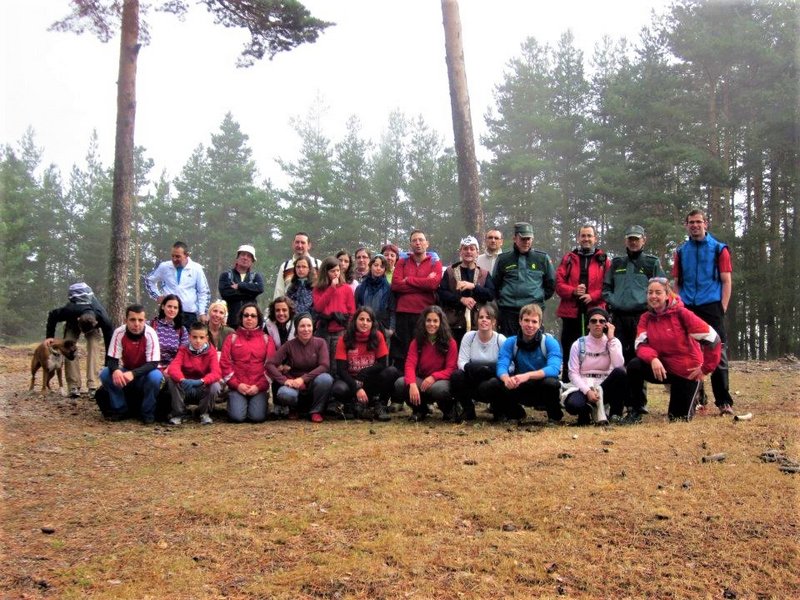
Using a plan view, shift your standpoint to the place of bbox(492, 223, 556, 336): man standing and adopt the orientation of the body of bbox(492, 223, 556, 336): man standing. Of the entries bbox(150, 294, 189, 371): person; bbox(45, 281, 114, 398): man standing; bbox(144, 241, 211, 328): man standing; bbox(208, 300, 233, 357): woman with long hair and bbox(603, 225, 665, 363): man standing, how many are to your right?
4

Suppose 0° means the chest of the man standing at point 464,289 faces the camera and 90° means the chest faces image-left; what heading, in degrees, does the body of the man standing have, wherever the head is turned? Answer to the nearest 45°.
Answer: approximately 0°

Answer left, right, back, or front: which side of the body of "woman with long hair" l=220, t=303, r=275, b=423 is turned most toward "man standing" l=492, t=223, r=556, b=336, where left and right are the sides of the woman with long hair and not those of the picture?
left

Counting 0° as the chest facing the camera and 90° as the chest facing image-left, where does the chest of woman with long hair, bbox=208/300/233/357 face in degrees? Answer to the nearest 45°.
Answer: approximately 0°

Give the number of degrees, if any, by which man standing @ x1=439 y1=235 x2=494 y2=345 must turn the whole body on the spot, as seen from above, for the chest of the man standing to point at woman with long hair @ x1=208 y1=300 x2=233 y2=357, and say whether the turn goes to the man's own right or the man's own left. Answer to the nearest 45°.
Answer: approximately 90° to the man's own right

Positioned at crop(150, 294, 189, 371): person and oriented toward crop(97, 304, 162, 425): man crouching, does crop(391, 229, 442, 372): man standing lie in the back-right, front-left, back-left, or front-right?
back-left
